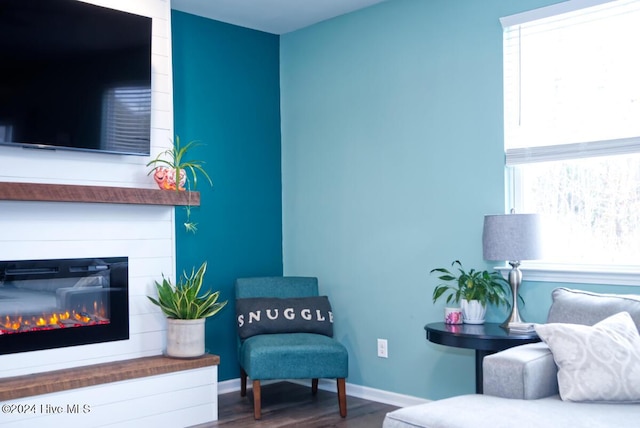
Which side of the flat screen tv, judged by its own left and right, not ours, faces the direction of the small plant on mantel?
left

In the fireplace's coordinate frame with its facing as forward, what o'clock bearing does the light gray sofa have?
The light gray sofa is roughly at 12 o'clock from the fireplace.

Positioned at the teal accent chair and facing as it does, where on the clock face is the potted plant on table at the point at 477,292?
The potted plant on table is roughly at 10 o'clock from the teal accent chair.

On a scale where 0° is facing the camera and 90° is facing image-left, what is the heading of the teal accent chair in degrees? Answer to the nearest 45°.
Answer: approximately 0°

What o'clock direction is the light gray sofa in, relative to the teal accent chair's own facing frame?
The light gray sofa is roughly at 11 o'clock from the teal accent chair.

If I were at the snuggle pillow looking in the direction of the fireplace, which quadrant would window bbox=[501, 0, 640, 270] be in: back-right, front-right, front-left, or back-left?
back-left

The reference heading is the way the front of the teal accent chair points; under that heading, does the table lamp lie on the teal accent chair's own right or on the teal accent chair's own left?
on the teal accent chair's own left
